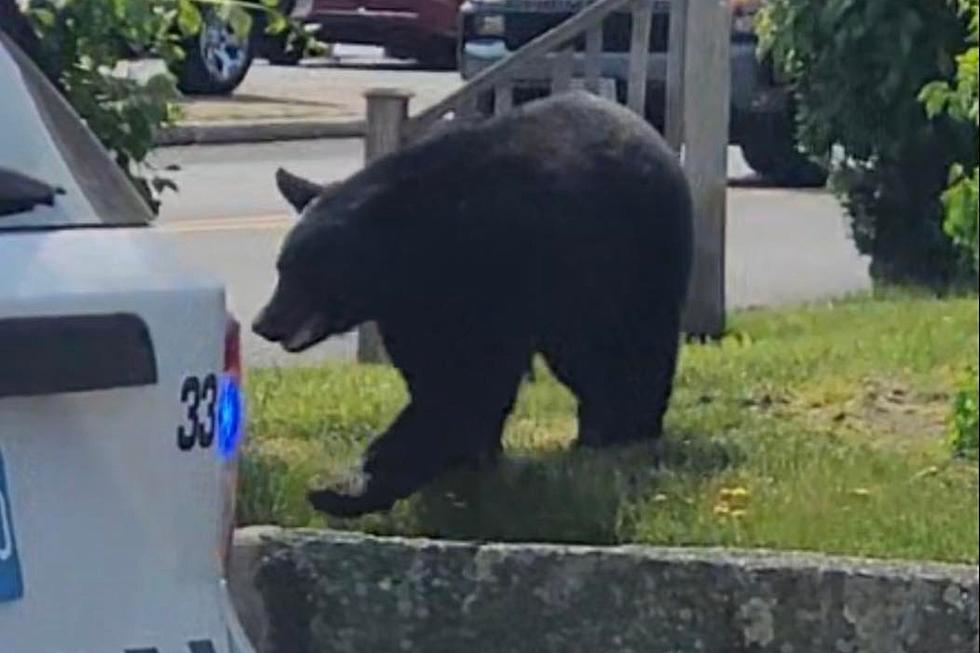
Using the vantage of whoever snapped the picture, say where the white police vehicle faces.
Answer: facing away from the viewer

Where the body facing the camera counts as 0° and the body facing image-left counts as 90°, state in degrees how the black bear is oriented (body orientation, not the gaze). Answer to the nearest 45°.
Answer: approximately 90°

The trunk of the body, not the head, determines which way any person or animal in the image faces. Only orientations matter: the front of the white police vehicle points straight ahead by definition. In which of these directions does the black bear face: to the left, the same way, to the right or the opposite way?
to the left

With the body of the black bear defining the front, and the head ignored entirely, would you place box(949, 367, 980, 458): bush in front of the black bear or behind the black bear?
behind

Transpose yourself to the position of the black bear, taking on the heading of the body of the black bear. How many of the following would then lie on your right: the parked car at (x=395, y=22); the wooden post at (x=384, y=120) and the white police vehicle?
2

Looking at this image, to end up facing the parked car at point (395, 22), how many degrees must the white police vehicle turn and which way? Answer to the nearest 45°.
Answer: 0° — it already faces it

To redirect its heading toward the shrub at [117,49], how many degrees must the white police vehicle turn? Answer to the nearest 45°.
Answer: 0° — it already faces it

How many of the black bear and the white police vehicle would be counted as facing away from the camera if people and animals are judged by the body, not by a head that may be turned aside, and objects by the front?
1

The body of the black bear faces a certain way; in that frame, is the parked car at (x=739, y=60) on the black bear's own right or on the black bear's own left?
on the black bear's own right

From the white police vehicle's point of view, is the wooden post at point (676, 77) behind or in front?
in front

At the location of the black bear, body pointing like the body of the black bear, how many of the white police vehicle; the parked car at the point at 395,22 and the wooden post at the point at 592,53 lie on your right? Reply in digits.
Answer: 2
